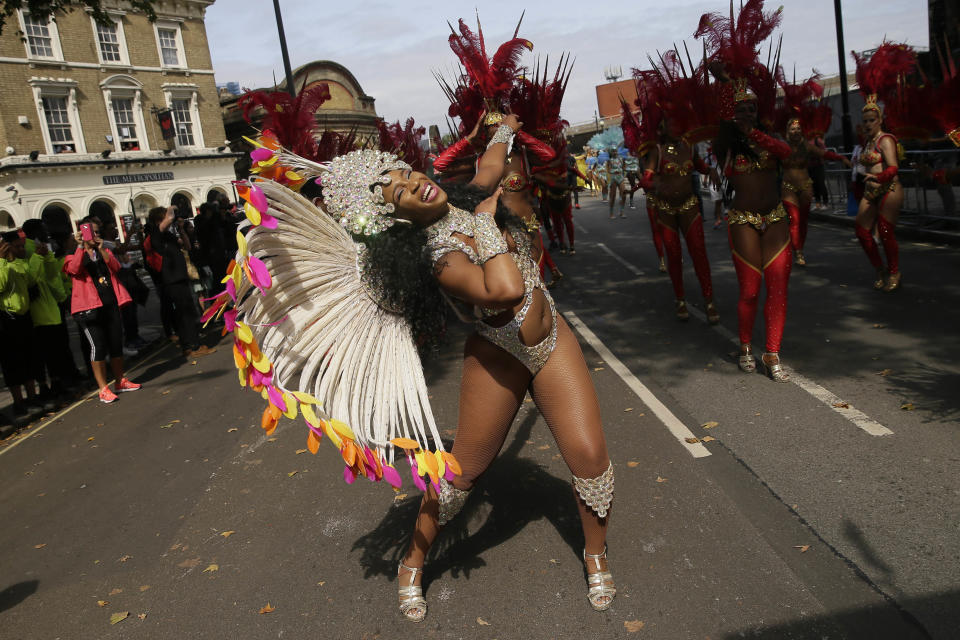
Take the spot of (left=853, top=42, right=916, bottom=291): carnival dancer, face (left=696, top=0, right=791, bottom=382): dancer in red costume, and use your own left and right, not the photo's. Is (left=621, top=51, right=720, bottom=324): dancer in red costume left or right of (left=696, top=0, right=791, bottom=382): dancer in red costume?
right

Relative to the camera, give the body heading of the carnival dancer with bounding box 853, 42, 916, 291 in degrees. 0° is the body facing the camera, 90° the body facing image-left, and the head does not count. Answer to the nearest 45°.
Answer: approximately 45°

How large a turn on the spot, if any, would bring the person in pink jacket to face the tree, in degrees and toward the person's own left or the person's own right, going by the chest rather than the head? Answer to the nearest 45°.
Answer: approximately 135° to the person's own left

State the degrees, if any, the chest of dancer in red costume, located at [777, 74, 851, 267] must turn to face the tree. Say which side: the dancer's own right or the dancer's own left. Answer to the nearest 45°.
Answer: approximately 90° to the dancer's own right

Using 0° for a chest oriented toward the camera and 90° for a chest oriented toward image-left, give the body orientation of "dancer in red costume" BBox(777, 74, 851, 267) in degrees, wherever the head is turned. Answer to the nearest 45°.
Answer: approximately 0°

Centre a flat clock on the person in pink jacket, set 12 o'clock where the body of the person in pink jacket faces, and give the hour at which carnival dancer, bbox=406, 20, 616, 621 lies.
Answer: The carnival dancer is roughly at 1 o'clock from the person in pink jacket.

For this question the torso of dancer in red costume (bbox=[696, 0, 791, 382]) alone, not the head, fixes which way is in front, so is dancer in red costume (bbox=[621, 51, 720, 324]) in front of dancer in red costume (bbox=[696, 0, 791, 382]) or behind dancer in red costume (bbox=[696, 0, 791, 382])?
behind

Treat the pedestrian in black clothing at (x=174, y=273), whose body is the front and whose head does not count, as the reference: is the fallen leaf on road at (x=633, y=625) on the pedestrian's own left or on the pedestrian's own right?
on the pedestrian's own right

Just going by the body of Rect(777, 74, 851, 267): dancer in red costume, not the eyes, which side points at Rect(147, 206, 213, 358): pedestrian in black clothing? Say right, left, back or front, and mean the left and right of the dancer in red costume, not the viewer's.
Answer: right
